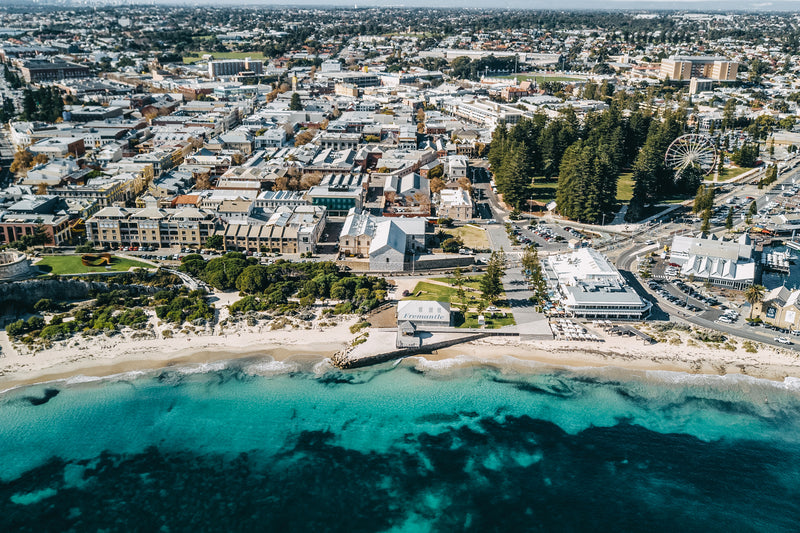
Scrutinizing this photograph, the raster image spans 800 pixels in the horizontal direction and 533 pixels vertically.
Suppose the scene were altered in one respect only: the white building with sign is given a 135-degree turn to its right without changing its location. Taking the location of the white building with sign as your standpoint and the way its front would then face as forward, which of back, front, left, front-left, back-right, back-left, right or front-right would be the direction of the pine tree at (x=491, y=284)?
right

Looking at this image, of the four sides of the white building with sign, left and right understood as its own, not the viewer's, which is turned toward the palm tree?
left

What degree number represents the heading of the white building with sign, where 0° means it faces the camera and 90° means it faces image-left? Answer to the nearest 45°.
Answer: approximately 0°

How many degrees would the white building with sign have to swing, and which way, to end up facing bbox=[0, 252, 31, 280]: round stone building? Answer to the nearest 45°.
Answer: approximately 90° to its right
